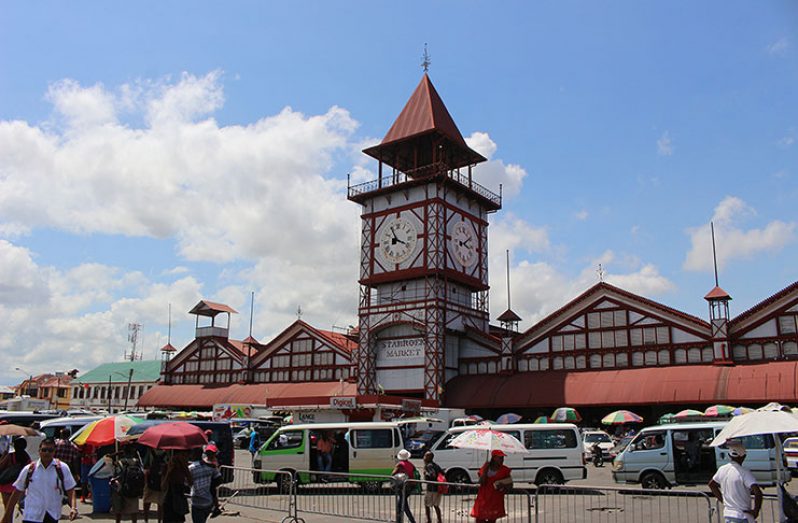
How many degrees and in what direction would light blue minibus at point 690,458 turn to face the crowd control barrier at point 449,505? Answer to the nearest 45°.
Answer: approximately 45° to its left

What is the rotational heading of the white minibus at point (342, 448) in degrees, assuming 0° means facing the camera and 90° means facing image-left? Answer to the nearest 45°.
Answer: approximately 90°

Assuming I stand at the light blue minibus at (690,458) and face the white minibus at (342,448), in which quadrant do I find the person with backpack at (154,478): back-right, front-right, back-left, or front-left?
front-left

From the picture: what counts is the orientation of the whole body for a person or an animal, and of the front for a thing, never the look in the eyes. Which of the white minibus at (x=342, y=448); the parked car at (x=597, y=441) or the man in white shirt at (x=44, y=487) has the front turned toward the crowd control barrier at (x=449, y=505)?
the parked car

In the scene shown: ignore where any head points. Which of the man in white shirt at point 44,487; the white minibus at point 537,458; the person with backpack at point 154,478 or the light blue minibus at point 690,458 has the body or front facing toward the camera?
the man in white shirt

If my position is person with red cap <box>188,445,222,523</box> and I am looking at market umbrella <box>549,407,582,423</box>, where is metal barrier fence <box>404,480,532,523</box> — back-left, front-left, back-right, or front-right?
front-right

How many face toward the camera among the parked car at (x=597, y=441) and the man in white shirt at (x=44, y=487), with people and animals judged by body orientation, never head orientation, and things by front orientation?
2

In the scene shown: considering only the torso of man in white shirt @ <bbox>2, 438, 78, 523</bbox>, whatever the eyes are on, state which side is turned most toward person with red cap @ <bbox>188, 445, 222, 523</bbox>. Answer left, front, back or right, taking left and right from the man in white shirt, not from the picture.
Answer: left

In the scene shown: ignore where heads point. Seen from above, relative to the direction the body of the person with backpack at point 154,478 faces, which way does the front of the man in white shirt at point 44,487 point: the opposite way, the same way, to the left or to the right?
the opposite way

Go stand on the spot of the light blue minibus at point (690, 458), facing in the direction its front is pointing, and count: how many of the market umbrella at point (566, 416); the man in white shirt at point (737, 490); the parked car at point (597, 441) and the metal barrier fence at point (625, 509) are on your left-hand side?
2
